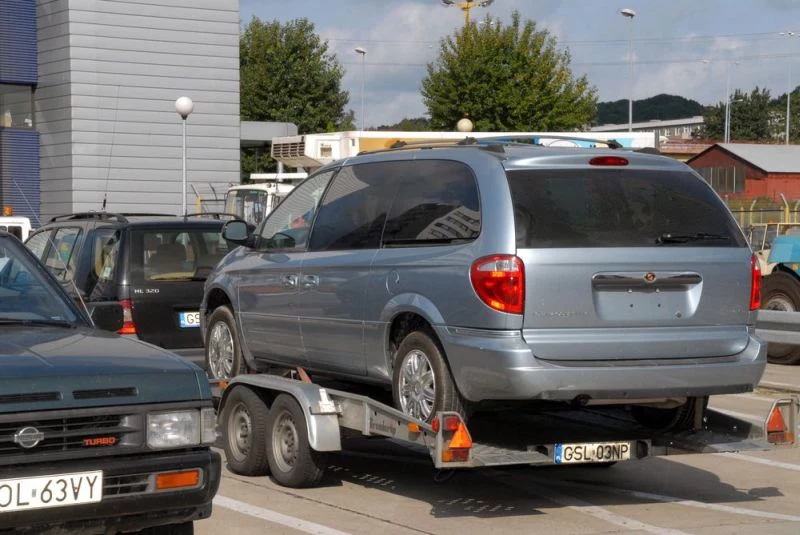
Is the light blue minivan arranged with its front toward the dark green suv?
no

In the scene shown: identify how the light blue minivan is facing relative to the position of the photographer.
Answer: facing away from the viewer and to the left of the viewer

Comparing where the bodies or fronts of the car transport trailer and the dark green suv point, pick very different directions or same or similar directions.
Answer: very different directions

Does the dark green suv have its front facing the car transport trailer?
no

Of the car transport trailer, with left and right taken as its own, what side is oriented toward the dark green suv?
left

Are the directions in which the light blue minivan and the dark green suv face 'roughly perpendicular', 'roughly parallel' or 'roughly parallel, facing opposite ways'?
roughly parallel, facing opposite ways

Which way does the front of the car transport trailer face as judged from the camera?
facing away from the viewer and to the left of the viewer

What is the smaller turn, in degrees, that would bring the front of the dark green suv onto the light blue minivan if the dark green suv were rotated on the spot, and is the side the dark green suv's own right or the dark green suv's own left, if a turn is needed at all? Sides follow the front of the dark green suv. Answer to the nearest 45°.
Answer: approximately 90° to the dark green suv's own left
